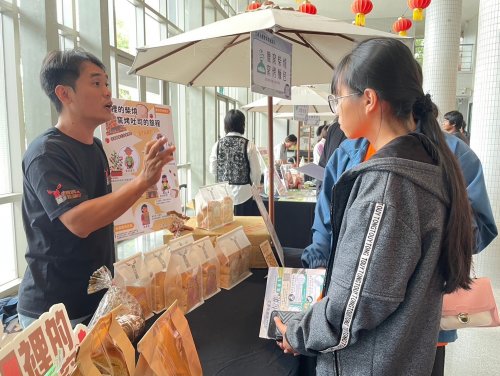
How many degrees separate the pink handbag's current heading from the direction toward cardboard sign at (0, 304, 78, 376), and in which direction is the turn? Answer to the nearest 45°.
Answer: approximately 45° to its right

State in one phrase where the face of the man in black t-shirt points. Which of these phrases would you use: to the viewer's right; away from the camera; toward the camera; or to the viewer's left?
to the viewer's right

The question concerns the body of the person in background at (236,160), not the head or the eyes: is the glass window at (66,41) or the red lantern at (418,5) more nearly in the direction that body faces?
the red lantern

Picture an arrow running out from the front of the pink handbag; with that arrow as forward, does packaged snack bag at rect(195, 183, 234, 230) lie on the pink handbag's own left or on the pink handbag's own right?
on the pink handbag's own right

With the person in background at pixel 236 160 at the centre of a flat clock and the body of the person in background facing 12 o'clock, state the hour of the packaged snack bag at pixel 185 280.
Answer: The packaged snack bag is roughly at 6 o'clock from the person in background.

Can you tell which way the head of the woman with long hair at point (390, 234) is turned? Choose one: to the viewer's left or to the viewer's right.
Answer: to the viewer's left

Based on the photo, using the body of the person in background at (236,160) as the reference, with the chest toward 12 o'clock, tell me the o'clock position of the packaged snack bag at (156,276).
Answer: The packaged snack bag is roughly at 6 o'clock from the person in background.

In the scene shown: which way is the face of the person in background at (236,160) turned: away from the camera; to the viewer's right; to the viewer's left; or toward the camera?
away from the camera

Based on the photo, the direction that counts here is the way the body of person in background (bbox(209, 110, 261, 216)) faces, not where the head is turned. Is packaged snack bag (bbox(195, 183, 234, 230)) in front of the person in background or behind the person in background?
behind

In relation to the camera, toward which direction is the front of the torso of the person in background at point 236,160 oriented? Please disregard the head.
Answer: away from the camera

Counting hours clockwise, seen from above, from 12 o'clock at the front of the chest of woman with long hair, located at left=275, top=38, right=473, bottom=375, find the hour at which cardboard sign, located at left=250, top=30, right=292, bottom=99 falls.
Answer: The cardboard sign is roughly at 2 o'clock from the woman with long hair.

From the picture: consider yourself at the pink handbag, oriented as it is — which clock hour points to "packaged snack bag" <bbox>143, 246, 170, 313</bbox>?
The packaged snack bag is roughly at 2 o'clock from the pink handbag.

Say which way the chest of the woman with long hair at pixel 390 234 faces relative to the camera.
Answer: to the viewer's left

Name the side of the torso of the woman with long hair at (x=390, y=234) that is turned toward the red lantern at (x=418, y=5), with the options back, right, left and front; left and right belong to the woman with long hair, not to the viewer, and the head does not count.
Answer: right

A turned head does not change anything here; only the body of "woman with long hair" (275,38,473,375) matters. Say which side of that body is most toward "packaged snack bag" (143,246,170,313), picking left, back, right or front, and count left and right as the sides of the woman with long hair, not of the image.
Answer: front
